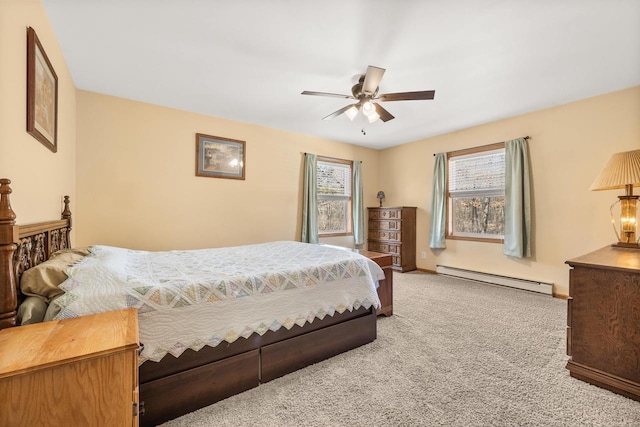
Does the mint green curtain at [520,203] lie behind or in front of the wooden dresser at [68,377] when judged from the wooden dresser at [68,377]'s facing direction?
in front

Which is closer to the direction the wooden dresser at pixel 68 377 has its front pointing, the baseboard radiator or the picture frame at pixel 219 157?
the baseboard radiator

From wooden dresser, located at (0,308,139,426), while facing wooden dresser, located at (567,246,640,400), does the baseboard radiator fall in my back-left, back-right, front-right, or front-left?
front-left

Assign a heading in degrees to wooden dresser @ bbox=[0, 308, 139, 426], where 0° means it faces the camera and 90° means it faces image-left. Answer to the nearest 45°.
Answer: approximately 270°

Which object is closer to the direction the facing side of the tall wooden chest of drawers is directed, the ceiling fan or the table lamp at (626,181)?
the ceiling fan

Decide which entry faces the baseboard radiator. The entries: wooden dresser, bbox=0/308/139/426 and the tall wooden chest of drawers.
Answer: the wooden dresser

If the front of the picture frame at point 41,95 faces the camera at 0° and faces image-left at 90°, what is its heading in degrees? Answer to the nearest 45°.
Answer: approximately 270°

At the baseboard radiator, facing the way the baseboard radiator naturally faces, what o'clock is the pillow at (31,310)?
The pillow is roughly at 11 o'clock from the baseboard radiator.

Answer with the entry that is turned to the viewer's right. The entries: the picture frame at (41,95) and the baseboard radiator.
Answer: the picture frame

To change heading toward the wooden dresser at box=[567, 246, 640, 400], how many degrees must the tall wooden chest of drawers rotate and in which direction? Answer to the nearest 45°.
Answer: approximately 45° to its left

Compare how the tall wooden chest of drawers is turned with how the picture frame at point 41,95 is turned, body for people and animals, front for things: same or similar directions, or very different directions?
very different directions

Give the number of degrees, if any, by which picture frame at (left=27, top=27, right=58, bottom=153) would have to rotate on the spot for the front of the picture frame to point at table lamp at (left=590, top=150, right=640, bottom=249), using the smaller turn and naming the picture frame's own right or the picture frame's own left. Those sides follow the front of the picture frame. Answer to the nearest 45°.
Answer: approximately 45° to the picture frame's own right

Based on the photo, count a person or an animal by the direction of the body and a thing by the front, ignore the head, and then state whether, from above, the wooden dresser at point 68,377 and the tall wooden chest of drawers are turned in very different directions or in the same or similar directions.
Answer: very different directions
